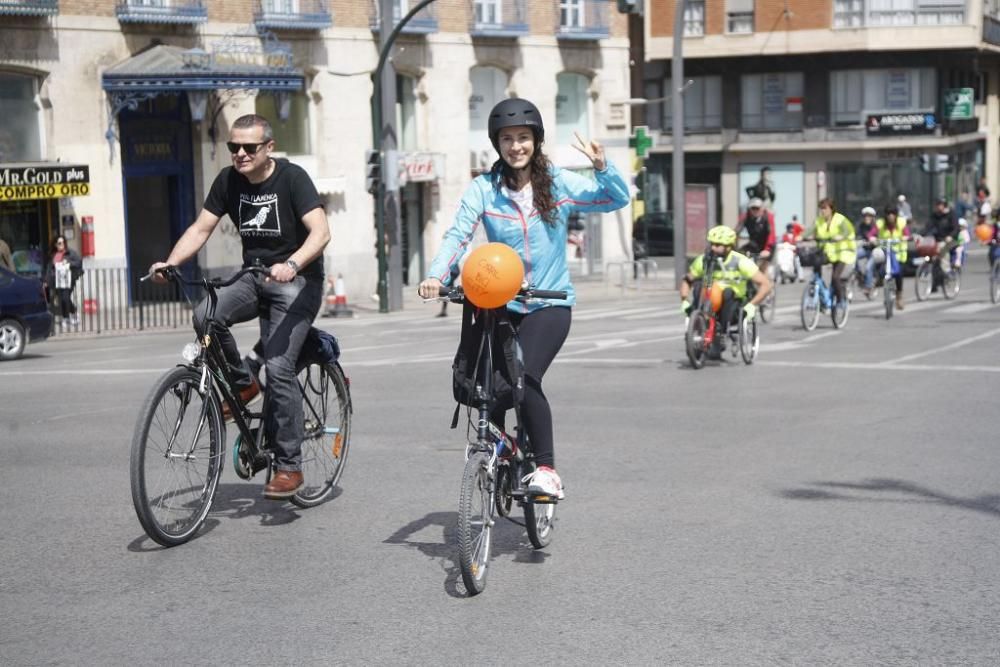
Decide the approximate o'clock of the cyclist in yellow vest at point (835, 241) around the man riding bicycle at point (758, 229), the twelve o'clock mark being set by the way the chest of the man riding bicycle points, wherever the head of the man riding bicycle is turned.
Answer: The cyclist in yellow vest is roughly at 8 o'clock from the man riding bicycle.

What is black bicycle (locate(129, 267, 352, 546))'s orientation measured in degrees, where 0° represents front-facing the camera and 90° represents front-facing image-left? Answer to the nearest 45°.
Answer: approximately 45°

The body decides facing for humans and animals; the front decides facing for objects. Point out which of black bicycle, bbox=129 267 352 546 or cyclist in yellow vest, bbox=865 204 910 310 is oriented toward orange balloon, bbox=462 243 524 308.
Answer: the cyclist in yellow vest

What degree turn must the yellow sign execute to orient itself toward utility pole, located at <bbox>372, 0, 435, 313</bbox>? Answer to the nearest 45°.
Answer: approximately 90° to its left

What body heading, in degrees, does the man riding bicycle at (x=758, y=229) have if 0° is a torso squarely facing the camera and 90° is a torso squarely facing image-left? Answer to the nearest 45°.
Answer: approximately 45°

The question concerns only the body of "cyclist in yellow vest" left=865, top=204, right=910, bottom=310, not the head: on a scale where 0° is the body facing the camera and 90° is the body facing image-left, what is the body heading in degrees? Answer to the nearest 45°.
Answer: approximately 0°

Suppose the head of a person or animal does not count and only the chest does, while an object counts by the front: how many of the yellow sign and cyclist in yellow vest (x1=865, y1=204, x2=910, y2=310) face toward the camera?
2

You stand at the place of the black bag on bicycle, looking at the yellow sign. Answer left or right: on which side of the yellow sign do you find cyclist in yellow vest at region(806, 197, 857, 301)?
right

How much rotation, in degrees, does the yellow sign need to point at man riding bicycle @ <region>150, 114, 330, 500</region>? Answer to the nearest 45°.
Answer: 0° — it already faces them

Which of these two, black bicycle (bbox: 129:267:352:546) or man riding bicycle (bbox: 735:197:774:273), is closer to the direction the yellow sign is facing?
the black bicycle

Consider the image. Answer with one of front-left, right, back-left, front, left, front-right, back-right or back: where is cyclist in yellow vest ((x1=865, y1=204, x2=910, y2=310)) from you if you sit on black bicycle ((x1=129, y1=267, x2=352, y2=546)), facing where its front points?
back

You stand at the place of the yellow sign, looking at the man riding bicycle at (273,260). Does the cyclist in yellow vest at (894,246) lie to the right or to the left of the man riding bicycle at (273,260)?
left

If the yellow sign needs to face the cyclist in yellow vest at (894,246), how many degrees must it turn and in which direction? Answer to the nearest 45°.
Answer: approximately 45° to its left
